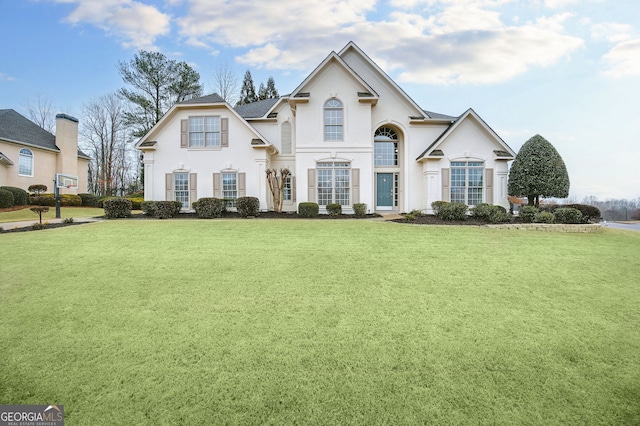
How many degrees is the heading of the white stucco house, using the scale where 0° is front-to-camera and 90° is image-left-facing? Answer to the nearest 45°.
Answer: approximately 0°

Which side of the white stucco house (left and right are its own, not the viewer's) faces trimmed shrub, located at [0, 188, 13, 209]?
right

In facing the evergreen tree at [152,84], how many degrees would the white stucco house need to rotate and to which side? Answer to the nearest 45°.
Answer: approximately 135° to its right

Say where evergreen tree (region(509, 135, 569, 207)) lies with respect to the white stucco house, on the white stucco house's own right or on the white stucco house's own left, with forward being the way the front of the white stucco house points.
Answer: on the white stucco house's own left

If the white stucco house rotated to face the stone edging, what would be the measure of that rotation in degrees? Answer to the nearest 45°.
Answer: approximately 45° to its left

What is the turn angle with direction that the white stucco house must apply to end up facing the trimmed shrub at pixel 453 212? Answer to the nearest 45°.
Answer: approximately 45° to its left

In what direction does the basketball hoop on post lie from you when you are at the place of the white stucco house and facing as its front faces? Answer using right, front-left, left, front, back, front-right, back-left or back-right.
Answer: right

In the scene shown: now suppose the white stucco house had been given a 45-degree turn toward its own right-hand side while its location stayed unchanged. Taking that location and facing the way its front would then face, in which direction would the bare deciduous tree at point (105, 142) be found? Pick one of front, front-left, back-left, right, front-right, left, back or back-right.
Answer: right

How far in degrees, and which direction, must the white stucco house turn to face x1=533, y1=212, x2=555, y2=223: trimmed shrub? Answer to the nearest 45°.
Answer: approximately 45° to its left

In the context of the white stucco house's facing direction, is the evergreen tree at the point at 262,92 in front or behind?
behind

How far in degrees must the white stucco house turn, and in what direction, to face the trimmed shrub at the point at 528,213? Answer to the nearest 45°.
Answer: approximately 45° to its left

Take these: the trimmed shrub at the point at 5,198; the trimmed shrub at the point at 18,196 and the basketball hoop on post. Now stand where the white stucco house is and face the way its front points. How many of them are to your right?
3

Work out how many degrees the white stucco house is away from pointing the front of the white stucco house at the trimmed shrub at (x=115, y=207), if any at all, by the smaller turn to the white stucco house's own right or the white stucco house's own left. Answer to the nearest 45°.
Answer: approximately 90° to the white stucco house's own right

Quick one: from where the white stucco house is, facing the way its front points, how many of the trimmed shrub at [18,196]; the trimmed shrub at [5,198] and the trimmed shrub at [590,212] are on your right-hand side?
2
